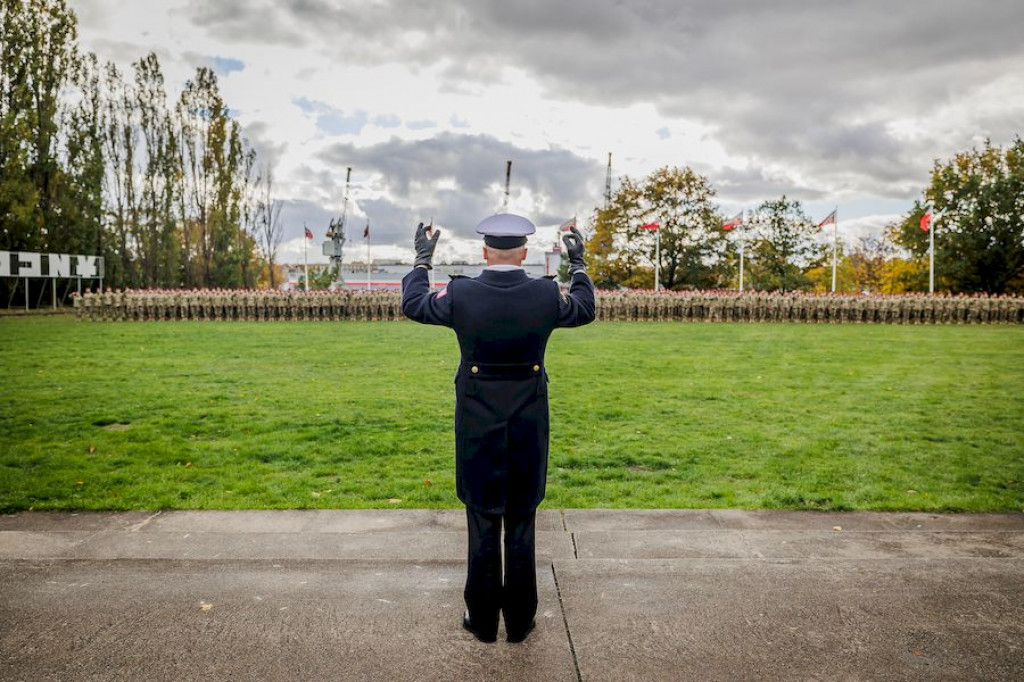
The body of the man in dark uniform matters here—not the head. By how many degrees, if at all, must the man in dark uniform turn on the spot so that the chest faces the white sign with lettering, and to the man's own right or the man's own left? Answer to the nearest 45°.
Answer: approximately 45° to the man's own left

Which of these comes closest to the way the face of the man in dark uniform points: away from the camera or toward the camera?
away from the camera

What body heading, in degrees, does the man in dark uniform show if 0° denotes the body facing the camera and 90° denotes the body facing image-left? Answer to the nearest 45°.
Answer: approximately 180°
